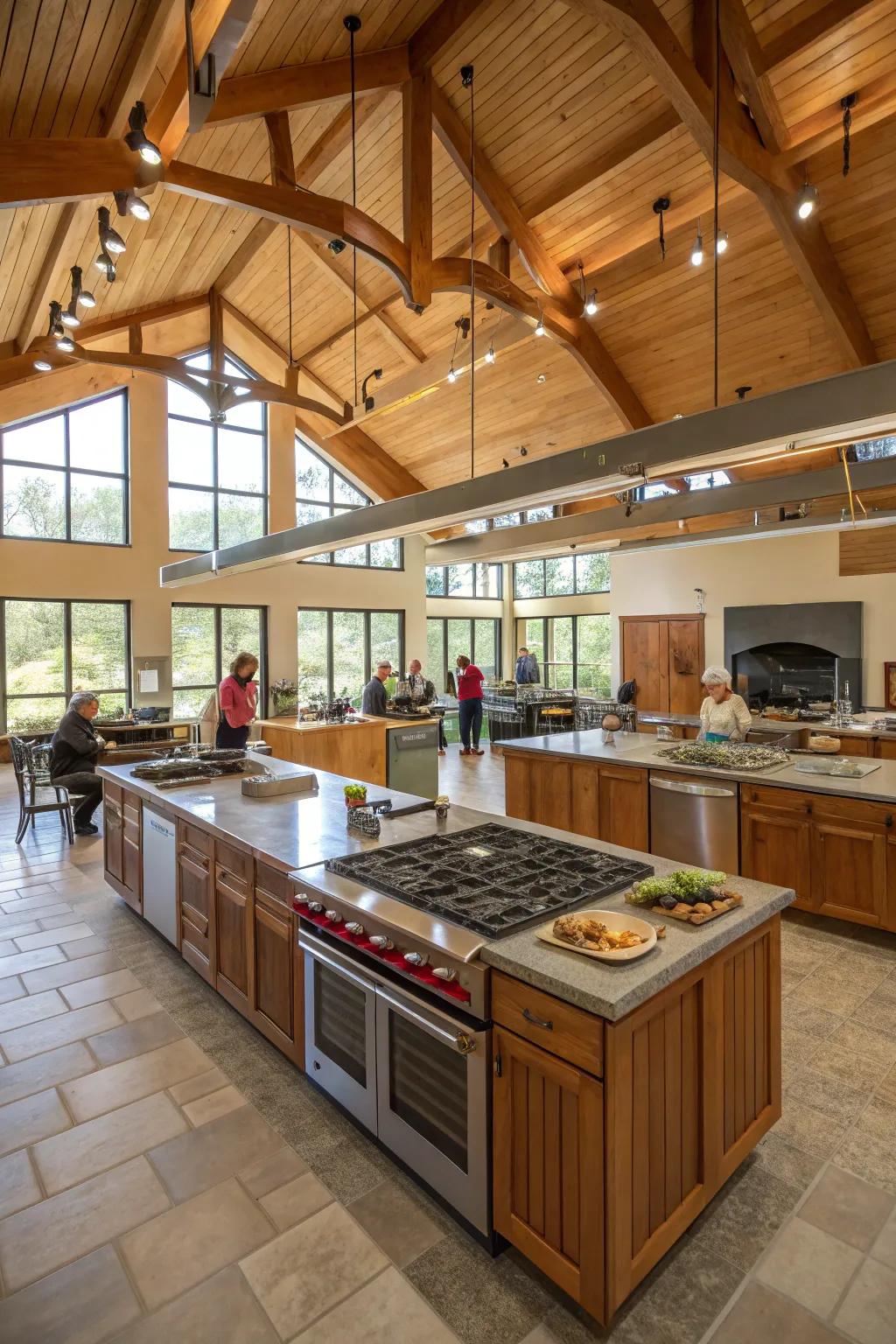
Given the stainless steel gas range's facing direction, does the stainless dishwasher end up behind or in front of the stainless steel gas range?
behind

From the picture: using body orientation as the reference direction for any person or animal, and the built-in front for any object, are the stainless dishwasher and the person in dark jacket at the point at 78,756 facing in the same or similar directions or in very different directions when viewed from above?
very different directions

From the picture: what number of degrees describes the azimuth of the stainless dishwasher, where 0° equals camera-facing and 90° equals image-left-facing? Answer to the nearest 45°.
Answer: approximately 45°

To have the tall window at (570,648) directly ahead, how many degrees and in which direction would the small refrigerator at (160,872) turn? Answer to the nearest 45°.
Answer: approximately 180°

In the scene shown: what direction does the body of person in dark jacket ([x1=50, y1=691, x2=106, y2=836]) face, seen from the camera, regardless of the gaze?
to the viewer's right

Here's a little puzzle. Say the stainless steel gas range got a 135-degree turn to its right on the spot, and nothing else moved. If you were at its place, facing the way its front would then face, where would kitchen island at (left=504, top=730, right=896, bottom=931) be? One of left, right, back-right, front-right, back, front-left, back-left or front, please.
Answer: front-right

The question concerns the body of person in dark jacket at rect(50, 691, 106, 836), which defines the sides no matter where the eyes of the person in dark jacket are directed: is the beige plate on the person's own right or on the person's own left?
on the person's own right
